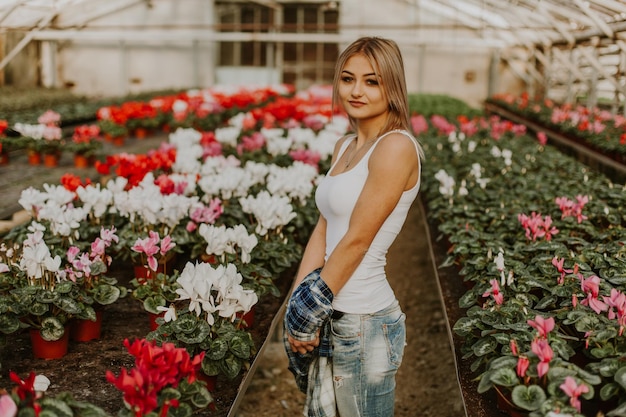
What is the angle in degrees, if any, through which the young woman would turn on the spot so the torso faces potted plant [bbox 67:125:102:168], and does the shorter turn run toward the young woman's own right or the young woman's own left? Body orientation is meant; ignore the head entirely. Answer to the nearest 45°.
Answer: approximately 90° to the young woman's own right

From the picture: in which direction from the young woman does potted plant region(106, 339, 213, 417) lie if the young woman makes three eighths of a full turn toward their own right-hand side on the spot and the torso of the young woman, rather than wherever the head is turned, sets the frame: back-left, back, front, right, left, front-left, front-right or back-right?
back-left

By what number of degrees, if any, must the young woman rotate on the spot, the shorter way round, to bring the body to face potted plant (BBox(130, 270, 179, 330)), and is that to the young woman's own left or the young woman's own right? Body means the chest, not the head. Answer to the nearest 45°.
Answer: approximately 90° to the young woman's own right

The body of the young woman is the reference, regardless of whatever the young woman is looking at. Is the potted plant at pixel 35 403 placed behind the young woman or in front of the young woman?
in front

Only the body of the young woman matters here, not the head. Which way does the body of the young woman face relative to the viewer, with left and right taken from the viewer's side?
facing the viewer and to the left of the viewer

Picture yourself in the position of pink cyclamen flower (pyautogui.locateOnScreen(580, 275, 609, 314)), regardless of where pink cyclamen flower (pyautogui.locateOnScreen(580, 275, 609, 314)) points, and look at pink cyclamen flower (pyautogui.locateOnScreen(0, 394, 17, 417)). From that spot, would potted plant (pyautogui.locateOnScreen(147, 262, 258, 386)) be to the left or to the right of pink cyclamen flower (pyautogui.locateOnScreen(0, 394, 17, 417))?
right

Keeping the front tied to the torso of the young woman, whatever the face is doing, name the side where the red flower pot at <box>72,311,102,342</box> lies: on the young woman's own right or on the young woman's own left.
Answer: on the young woman's own right

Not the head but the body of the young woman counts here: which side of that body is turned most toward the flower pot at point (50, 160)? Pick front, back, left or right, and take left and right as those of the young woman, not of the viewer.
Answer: right

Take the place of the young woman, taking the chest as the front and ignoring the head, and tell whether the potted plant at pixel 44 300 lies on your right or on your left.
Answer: on your right

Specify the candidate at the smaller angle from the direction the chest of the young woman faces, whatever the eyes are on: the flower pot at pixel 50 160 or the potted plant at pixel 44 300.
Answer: the potted plant

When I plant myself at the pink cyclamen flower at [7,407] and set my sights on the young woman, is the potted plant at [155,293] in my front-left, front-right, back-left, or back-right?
front-left
